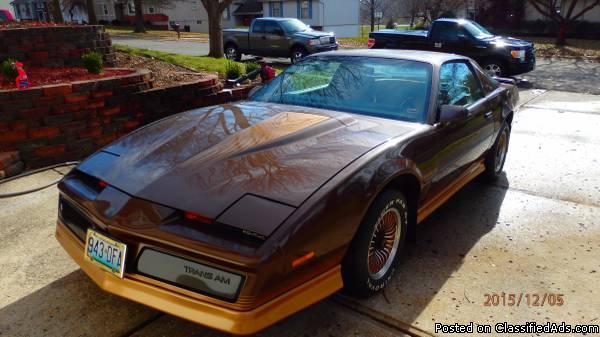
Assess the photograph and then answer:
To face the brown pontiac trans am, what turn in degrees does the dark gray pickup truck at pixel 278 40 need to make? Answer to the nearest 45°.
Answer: approximately 45° to its right

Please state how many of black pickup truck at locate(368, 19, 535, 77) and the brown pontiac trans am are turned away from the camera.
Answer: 0

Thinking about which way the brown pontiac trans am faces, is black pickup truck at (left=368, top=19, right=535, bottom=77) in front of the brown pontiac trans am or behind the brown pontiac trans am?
behind

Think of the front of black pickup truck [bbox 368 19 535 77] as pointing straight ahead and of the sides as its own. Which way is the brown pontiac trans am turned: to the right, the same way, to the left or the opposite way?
to the right

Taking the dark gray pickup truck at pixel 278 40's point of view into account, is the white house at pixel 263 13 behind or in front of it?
behind

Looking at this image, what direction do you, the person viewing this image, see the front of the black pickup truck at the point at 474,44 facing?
facing the viewer and to the right of the viewer

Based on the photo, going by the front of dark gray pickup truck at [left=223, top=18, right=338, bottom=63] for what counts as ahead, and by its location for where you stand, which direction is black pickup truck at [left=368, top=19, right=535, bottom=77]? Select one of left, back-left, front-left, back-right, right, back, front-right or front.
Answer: front

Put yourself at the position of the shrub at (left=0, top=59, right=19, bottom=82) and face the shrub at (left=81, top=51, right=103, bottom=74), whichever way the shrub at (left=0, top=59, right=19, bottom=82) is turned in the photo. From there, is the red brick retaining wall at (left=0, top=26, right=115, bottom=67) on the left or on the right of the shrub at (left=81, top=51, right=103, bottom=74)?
left

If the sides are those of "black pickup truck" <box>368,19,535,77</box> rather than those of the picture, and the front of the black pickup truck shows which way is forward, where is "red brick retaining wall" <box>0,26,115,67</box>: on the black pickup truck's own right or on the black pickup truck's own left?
on the black pickup truck's own right

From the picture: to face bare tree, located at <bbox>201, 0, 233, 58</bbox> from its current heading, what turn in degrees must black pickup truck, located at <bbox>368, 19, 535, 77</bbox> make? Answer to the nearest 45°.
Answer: approximately 135° to its right

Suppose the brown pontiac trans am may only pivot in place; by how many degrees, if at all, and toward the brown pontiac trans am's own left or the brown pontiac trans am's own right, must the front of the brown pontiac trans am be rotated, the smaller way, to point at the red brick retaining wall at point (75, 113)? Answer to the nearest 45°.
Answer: approximately 90° to the brown pontiac trans am's own right

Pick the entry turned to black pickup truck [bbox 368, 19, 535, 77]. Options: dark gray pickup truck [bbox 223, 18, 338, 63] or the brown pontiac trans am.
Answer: dark gray pickup truck [bbox 223, 18, 338, 63]

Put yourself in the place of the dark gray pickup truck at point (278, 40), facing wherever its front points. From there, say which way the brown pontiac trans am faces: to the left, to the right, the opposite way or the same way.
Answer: to the right
